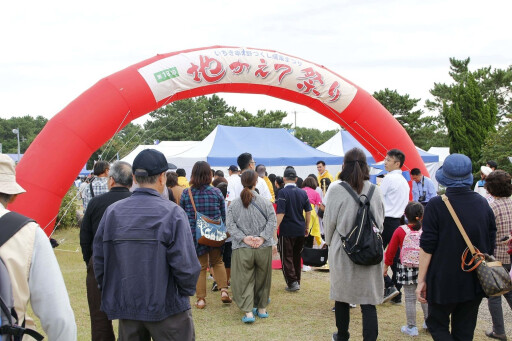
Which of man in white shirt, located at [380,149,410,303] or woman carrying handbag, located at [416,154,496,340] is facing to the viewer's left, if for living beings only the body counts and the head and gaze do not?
the man in white shirt

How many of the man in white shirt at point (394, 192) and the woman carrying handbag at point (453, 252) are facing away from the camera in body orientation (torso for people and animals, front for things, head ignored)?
1

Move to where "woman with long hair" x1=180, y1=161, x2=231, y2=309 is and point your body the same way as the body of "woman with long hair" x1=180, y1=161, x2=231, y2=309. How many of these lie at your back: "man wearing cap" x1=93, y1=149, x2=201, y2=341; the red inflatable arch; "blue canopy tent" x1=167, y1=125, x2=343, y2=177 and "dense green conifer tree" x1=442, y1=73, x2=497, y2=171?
1

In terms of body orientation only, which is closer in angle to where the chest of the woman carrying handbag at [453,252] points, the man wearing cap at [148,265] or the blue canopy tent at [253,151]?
the blue canopy tent

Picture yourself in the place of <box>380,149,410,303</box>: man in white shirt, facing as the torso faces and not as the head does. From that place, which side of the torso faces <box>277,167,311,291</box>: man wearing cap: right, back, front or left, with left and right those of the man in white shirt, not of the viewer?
front

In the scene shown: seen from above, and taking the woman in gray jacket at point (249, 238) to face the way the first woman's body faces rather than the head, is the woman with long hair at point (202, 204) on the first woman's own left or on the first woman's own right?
on the first woman's own left

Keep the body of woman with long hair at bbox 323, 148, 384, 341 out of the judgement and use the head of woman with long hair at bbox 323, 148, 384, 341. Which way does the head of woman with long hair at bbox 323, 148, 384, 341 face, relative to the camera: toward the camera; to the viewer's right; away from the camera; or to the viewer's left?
away from the camera

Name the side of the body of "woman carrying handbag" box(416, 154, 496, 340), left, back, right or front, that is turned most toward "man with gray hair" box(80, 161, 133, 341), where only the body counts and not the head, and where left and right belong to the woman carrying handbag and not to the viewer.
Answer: left

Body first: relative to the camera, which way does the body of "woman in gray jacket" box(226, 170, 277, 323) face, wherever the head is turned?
away from the camera

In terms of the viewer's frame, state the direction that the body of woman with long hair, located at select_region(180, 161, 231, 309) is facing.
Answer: away from the camera

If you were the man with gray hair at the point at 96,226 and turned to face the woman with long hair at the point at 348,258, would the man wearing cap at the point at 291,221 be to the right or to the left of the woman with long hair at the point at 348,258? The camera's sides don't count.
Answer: left

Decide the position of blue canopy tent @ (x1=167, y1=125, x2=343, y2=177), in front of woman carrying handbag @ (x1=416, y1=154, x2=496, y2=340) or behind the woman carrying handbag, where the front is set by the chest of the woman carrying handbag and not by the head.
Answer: in front

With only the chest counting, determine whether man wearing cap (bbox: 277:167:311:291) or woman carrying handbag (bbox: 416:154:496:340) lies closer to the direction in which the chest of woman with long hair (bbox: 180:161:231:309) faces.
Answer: the man wearing cap

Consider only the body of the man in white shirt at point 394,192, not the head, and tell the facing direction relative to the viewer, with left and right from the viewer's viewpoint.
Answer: facing to the left of the viewer

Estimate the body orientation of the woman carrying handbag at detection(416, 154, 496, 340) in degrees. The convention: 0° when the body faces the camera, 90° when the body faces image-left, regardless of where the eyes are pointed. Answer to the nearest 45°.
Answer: approximately 180°

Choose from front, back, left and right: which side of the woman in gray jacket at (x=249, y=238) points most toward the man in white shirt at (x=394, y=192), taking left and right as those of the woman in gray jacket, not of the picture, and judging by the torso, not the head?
right
